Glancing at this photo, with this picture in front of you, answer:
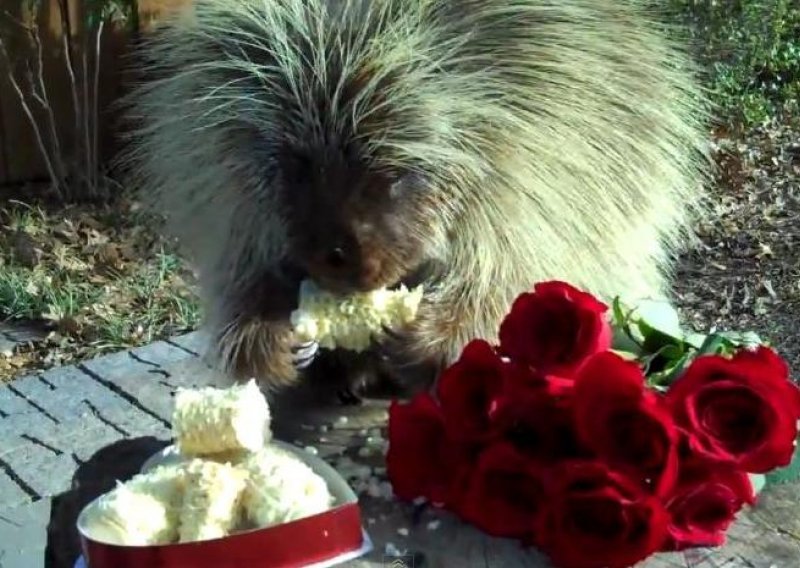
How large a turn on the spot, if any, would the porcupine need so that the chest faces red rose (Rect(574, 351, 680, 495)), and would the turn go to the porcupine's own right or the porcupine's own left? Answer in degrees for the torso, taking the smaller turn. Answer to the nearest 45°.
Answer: approximately 45° to the porcupine's own left

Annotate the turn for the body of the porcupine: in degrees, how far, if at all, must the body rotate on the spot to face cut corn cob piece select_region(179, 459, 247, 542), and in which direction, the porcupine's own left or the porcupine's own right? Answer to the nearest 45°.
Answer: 0° — it already faces it

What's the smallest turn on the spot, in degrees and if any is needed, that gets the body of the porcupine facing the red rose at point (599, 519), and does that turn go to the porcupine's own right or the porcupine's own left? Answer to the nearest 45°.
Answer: approximately 45° to the porcupine's own left

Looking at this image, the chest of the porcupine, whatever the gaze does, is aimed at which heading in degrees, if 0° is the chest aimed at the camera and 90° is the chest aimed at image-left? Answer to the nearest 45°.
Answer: approximately 0°

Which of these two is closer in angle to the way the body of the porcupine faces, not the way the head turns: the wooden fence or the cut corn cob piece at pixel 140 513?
the cut corn cob piece

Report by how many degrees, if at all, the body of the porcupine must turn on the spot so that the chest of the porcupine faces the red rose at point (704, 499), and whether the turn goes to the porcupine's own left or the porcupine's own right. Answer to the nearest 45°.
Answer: approximately 45° to the porcupine's own left

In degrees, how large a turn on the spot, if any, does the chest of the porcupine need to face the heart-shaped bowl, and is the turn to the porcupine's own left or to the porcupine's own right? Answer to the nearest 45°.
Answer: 0° — it already faces it
